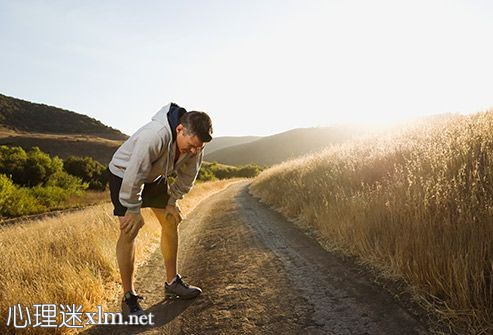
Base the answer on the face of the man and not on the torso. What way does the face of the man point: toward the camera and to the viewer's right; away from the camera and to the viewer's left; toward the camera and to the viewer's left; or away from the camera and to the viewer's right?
toward the camera and to the viewer's right

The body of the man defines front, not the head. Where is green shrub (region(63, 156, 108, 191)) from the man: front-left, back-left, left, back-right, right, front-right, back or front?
back-left

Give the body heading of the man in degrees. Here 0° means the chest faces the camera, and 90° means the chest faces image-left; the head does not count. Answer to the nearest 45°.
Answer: approximately 315°
